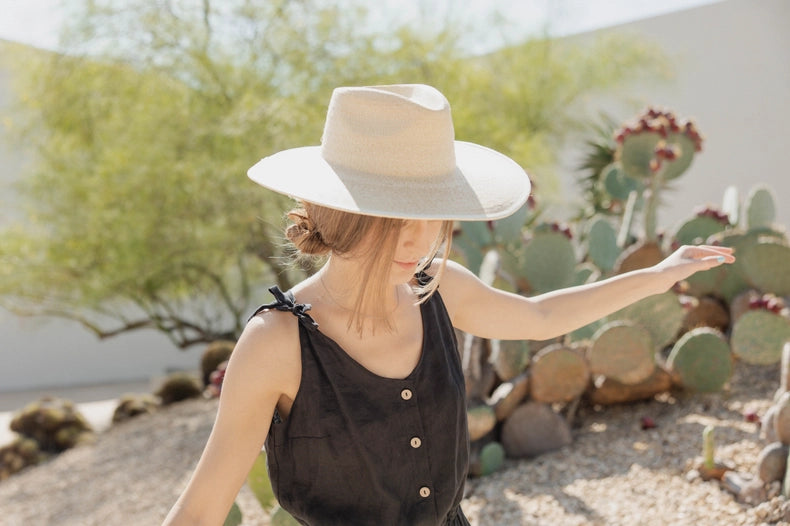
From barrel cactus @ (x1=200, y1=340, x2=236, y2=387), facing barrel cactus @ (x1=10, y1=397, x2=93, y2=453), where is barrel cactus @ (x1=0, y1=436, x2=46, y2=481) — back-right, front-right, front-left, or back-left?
front-left

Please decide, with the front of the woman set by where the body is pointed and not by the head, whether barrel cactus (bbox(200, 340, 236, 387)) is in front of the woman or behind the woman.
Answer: behind

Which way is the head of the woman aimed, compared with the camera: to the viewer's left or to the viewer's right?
to the viewer's right

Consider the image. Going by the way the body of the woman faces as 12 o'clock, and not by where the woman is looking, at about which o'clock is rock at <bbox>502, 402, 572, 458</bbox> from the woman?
The rock is roughly at 8 o'clock from the woman.

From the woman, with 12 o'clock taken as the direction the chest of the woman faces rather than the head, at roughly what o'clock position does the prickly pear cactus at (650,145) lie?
The prickly pear cactus is roughly at 8 o'clock from the woman.

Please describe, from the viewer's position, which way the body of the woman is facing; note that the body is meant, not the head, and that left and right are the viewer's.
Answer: facing the viewer and to the right of the viewer

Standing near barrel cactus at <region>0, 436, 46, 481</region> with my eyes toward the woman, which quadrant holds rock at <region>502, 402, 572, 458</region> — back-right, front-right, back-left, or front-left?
front-left
